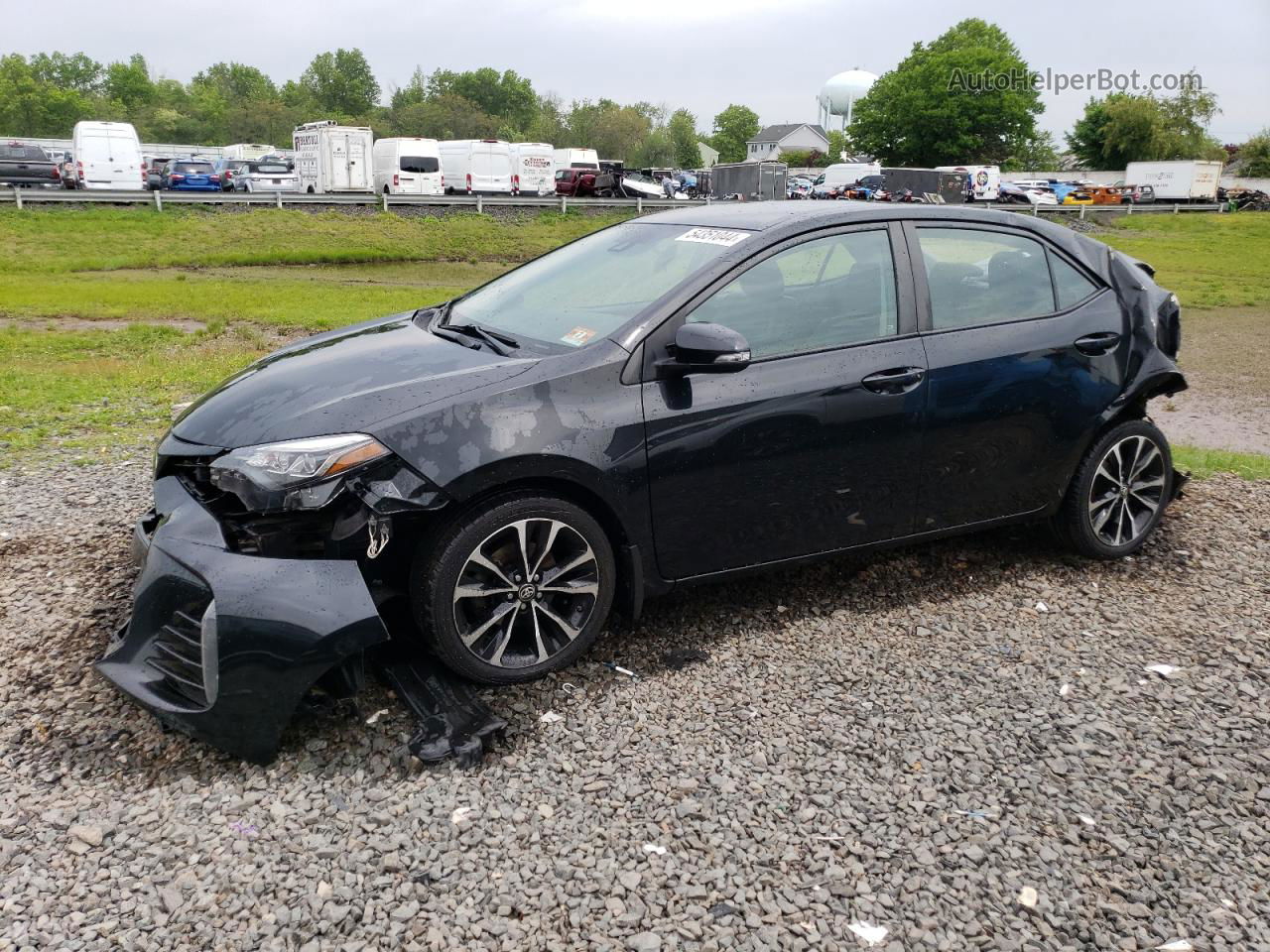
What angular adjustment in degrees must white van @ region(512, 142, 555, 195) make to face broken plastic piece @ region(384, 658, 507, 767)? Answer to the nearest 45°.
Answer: approximately 180°

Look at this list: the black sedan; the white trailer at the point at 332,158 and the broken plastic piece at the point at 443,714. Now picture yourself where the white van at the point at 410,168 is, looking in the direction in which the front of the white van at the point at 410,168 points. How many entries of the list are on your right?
0

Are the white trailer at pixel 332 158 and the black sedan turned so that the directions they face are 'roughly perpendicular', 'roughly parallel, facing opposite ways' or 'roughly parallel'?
roughly perpendicular

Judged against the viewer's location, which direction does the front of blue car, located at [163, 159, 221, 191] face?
facing away from the viewer

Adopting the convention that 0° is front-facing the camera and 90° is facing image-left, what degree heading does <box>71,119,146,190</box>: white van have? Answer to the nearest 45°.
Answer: approximately 180°

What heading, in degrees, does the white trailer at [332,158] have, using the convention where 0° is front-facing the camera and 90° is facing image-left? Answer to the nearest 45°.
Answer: approximately 135°

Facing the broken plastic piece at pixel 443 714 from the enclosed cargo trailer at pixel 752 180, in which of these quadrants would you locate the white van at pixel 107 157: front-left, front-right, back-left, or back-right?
front-right

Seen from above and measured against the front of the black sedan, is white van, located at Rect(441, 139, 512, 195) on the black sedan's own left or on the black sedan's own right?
on the black sedan's own right

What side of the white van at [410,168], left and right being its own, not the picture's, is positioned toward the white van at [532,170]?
right

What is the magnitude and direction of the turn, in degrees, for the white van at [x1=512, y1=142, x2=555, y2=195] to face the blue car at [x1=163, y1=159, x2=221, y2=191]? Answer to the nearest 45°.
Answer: approximately 135° to its left

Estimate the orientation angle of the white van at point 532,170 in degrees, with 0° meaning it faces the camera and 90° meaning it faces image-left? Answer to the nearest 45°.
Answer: approximately 180°

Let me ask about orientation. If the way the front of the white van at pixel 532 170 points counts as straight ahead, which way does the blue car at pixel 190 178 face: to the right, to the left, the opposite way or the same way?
the same way

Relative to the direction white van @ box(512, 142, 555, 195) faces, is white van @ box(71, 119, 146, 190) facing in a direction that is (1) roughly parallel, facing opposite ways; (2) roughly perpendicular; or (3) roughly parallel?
roughly parallel
